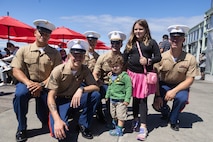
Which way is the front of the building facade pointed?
to the viewer's left

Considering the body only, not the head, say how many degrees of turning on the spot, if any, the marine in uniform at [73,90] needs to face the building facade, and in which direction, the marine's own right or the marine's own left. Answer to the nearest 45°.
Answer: approximately 135° to the marine's own left

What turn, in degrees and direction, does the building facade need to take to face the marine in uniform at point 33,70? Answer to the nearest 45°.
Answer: approximately 90° to its left

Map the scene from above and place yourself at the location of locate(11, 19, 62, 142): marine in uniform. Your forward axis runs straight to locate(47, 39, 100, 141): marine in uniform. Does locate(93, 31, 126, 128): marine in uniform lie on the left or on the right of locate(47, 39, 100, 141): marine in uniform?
left

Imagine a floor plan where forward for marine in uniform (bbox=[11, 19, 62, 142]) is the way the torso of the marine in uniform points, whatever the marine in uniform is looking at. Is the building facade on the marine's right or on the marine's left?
on the marine's left

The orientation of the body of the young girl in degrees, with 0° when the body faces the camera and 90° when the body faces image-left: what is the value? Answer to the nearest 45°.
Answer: approximately 0°

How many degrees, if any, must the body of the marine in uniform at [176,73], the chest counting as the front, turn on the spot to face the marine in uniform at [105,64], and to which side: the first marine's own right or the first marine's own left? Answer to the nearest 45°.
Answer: approximately 90° to the first marine's own right

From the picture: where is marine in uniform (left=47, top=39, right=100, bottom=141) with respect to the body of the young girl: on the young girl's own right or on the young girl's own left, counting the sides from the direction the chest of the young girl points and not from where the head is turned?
on the young girl's own right
